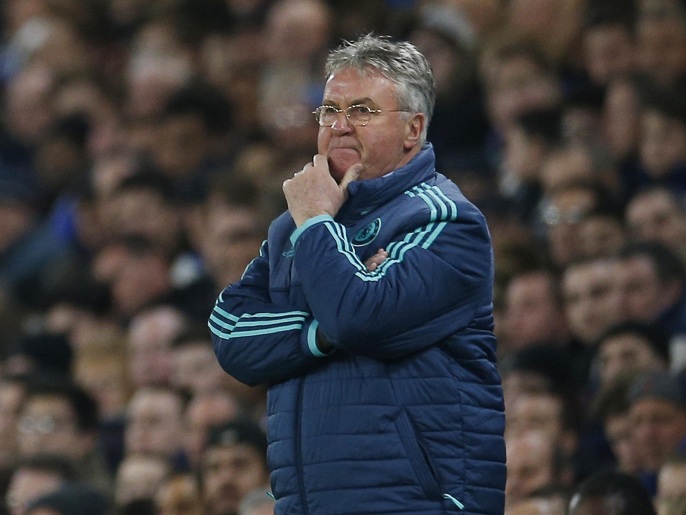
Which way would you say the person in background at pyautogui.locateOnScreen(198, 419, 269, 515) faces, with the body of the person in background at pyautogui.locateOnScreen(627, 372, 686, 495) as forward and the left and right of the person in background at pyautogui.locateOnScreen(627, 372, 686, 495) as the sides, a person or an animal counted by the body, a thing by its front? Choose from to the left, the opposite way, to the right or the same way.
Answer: the same way

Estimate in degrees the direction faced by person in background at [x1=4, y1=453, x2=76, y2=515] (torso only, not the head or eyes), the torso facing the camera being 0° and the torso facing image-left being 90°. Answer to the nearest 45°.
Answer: approximately 45°

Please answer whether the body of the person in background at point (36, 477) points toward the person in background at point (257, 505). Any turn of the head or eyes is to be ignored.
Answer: no

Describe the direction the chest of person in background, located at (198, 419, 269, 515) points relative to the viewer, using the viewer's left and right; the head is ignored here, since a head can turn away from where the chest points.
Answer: facing the viewer and to the left of the viewer

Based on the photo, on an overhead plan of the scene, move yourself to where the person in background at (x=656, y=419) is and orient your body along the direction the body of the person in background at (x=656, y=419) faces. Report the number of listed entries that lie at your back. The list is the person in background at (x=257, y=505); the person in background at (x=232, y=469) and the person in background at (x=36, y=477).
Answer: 0

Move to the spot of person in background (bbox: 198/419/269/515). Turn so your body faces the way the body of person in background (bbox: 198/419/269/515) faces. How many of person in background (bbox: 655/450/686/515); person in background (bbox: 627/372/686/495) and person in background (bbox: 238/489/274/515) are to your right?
0

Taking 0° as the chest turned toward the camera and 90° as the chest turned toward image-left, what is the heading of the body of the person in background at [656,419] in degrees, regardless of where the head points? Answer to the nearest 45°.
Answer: approximately 45°

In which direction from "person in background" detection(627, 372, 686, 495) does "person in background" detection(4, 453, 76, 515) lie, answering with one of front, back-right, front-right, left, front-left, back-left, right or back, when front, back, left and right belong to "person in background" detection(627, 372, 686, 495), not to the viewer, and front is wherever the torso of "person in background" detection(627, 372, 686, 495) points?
front-right

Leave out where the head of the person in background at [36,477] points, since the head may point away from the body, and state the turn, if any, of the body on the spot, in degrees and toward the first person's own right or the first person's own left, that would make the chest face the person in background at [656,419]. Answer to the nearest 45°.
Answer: approximately 90° to the first person's own left

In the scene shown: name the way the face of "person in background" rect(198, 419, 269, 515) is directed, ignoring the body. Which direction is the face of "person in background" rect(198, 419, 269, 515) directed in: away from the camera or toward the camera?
toward the camera

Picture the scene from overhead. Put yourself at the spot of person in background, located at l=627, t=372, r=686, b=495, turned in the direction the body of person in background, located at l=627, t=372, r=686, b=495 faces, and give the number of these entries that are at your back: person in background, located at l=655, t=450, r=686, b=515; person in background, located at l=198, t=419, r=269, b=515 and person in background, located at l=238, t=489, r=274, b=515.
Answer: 0

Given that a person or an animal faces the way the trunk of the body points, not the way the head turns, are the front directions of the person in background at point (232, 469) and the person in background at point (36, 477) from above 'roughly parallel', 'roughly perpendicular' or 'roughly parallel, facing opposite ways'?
roughly parallel

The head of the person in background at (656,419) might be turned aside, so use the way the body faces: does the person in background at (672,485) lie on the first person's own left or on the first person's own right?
on the first person's own left

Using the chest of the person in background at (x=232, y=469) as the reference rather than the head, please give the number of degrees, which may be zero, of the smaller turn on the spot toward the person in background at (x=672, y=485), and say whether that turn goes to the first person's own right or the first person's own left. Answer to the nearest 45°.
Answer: approximately 90° to the first person's own left

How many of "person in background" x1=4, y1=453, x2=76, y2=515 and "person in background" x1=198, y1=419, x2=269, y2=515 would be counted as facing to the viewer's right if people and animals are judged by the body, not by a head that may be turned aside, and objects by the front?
0

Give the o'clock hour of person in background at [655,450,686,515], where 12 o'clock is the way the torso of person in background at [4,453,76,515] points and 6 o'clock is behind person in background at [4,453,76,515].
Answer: person in background at [655,450,686,515] is roughly at 9 o'clock from person in background at [4,453,76,515].
